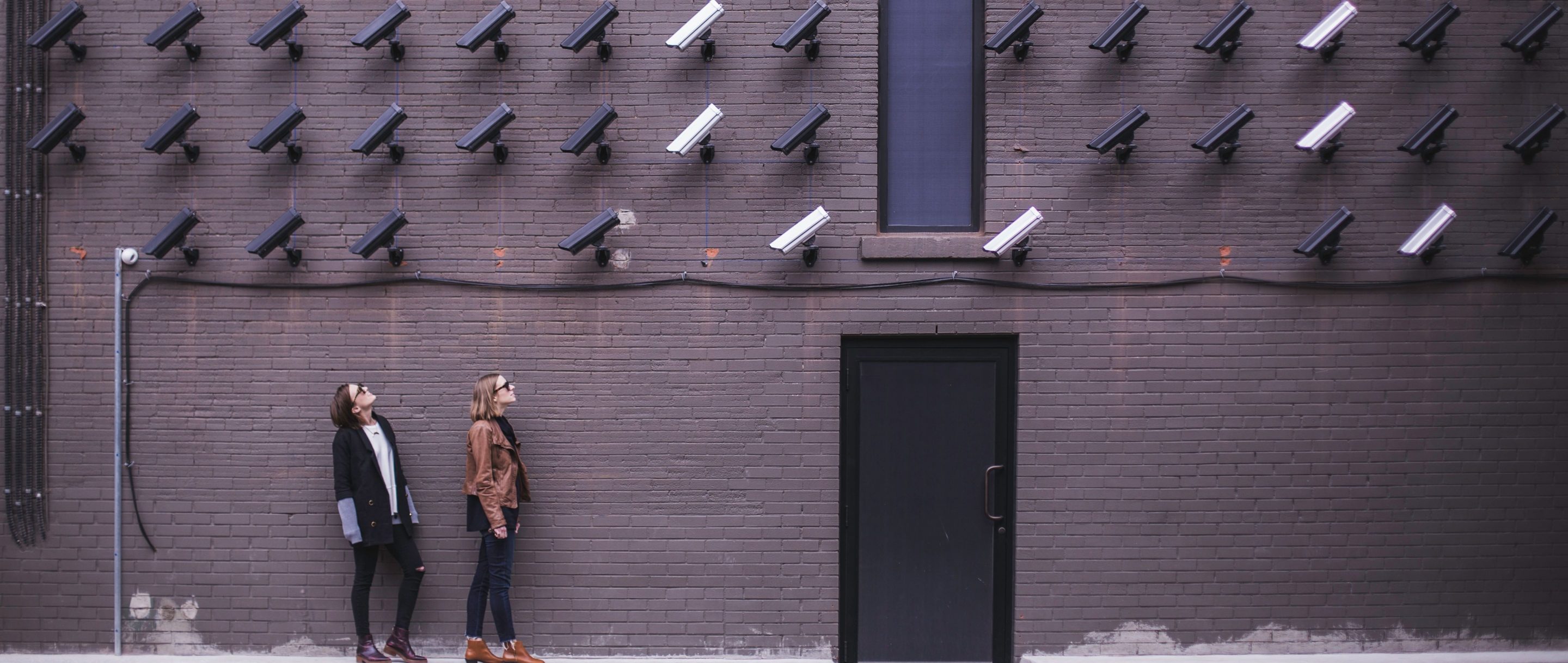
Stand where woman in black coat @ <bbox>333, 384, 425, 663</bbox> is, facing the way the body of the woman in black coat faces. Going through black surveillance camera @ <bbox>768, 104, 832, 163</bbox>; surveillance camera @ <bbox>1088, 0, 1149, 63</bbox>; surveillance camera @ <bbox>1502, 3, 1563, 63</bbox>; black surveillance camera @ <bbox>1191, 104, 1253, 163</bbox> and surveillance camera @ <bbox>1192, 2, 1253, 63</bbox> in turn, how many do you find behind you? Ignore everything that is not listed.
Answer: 0

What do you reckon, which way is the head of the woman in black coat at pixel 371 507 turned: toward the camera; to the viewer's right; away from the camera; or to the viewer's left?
to the viewer's right

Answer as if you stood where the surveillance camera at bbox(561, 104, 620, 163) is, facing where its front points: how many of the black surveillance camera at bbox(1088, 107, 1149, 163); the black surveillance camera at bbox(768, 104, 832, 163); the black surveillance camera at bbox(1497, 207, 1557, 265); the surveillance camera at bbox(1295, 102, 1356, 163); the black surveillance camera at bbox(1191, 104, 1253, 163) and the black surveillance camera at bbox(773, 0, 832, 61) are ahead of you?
0

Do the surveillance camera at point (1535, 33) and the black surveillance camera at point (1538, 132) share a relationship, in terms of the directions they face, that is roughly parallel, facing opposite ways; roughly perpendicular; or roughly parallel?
roughly parallel

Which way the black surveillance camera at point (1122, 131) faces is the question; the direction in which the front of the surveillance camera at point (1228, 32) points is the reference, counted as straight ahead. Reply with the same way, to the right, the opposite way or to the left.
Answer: the same way

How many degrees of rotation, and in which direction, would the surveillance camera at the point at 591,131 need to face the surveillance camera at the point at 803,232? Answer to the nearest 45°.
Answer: approximately 135° to its left

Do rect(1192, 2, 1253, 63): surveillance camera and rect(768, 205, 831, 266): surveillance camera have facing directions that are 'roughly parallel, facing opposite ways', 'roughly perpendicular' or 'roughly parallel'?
roughly parallel

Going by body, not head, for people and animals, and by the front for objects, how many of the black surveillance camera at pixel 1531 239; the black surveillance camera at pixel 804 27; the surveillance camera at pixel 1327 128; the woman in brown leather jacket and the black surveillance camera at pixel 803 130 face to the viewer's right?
1

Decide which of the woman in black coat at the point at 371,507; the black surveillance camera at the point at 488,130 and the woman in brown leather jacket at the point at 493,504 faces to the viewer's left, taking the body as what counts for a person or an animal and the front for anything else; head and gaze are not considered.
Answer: the black surveillance camera

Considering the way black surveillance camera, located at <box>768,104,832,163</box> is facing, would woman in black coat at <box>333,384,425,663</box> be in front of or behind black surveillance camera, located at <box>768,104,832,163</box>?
in front

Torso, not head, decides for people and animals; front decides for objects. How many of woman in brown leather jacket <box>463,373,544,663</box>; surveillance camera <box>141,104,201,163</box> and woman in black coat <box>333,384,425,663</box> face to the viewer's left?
1

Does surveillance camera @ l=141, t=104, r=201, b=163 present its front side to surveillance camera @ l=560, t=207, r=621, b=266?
no

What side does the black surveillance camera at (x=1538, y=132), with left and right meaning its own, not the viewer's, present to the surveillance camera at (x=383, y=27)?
front

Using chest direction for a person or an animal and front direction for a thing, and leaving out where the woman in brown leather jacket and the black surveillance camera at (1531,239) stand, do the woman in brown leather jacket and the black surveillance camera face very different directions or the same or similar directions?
very different directions

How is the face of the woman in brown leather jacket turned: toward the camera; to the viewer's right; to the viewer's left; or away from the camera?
to the viewer's right

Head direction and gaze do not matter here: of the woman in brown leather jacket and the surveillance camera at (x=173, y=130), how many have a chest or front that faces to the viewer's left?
1

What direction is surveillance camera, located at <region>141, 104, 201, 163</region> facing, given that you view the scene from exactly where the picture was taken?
facing to the left of the viewer

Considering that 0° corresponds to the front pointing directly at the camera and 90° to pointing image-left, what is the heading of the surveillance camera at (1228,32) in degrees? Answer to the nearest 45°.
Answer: approximately 45°
